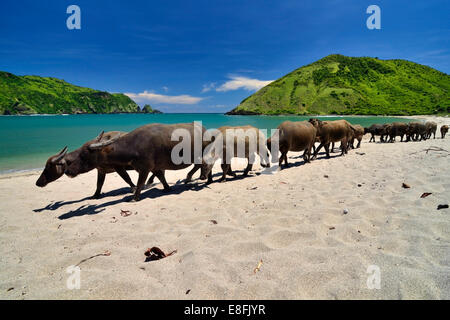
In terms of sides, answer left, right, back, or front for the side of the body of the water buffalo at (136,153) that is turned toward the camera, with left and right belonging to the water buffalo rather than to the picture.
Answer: left
